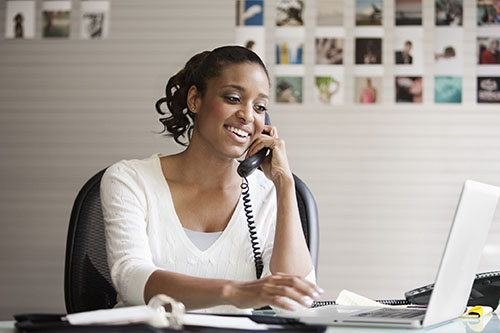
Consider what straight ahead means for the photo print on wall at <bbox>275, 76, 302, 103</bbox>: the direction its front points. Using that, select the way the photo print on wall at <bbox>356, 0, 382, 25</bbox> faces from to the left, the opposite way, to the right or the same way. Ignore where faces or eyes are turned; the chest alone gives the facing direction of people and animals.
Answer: the same way

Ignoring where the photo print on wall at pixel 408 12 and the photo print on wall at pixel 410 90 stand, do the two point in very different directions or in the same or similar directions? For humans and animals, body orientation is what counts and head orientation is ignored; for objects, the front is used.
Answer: same or similar directions

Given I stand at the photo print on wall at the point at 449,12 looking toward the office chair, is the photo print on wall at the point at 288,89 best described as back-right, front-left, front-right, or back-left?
front-right

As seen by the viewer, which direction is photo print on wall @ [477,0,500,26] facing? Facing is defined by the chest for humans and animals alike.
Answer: toward the camera

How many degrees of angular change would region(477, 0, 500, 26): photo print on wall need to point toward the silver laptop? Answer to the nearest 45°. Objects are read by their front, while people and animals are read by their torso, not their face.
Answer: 0° — it already faces it

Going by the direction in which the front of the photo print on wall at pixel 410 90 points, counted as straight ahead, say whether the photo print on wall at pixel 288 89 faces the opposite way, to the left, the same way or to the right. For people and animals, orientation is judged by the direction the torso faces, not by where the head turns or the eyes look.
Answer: the same way

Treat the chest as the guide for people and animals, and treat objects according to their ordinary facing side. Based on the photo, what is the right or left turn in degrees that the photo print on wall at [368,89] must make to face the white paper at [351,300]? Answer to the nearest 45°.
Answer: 0° — it already faces it

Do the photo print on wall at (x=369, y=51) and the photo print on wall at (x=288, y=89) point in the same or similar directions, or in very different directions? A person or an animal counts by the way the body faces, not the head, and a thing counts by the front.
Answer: same or similar directions

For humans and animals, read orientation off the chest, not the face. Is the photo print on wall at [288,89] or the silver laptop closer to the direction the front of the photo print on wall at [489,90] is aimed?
the silver laptop

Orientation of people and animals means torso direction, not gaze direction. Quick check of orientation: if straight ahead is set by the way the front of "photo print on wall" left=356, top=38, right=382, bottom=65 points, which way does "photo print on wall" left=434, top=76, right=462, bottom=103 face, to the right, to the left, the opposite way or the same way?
the same way

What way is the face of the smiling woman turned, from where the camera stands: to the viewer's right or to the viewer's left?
to the viewer's right

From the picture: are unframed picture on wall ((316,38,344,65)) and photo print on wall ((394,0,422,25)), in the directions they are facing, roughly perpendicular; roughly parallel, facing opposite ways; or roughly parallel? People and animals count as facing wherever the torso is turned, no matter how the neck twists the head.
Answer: roughly parallel

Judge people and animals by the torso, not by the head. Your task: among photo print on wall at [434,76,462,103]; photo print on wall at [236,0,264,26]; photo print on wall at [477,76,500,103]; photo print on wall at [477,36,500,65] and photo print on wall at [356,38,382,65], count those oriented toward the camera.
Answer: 5

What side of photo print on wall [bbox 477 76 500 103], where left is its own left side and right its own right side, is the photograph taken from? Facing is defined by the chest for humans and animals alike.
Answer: front

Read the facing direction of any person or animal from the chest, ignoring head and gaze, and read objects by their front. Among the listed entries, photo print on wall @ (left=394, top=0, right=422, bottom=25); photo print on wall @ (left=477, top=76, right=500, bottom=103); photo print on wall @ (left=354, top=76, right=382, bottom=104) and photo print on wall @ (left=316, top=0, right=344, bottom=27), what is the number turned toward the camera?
4

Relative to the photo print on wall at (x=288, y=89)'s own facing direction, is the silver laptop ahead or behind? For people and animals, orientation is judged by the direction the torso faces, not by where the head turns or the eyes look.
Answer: ahead

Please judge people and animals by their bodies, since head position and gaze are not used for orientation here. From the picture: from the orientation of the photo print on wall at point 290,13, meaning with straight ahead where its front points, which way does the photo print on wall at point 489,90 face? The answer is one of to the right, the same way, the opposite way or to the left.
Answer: the same way
